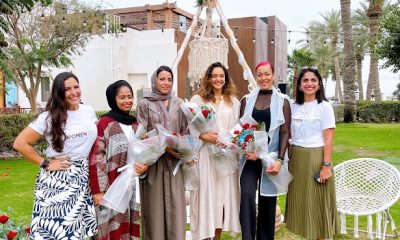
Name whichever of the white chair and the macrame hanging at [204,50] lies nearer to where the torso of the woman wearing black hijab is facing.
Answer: the white chair

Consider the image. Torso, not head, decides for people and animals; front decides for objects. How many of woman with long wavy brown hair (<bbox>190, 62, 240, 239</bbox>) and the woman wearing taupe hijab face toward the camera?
2

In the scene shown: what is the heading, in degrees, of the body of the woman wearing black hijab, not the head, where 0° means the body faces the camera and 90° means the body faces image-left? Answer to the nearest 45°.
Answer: approximately 315°

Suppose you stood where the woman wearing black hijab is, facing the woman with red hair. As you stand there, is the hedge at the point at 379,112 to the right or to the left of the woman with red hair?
left

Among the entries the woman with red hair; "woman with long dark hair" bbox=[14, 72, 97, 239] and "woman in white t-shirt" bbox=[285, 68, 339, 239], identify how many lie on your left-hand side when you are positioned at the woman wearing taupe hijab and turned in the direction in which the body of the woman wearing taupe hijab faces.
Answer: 2

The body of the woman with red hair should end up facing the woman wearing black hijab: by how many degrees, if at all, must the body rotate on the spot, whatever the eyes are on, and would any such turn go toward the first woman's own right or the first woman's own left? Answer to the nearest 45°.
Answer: approximately 45° to the first woman's own right

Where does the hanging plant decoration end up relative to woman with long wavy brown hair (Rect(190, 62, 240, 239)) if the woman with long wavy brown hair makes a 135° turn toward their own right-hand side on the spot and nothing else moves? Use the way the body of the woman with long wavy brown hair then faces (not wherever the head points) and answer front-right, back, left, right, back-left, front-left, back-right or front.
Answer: front-right

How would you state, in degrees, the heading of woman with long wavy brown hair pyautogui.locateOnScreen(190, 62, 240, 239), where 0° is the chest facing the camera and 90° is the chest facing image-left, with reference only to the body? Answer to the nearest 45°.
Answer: approximately 0°

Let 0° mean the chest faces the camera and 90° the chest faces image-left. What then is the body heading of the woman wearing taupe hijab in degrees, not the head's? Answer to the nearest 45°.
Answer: approximately 0°
